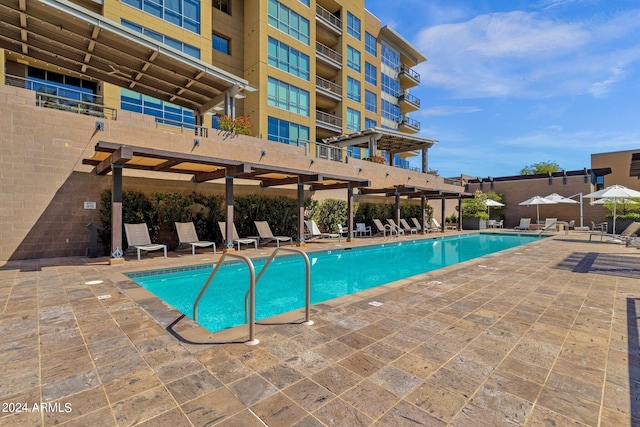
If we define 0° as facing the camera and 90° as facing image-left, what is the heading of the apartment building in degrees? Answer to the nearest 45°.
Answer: approximately 315°

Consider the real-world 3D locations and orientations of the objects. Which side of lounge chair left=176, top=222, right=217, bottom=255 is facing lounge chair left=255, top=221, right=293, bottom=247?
left

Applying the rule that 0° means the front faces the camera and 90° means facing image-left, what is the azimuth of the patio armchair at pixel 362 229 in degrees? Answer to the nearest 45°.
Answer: approximately 315°

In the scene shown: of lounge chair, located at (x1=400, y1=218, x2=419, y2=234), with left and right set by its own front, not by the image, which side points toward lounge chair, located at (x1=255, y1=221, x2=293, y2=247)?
right

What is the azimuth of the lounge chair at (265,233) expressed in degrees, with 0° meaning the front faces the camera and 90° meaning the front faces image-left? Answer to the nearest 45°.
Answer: approximately 315°
